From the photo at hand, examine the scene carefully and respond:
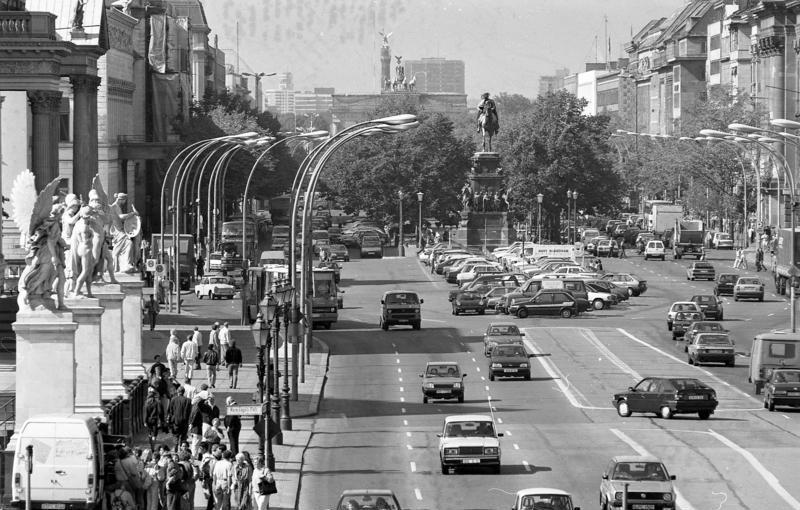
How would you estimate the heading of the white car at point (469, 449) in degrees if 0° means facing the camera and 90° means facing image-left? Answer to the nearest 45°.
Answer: approximately 0°

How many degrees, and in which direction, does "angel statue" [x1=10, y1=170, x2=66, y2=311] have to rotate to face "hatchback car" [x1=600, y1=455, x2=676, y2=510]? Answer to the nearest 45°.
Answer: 0° — it already faces it

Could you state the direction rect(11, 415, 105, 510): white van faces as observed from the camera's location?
facing away from the viewer

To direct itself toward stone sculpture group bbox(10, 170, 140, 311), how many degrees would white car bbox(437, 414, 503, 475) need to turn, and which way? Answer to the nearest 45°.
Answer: approximately 90° to its right

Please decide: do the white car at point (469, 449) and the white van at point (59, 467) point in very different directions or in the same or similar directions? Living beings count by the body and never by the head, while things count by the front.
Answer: very different directions

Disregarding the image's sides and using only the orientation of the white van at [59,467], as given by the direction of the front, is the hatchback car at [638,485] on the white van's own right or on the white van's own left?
on the white van's own right

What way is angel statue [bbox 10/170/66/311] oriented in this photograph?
to the viewer's right
